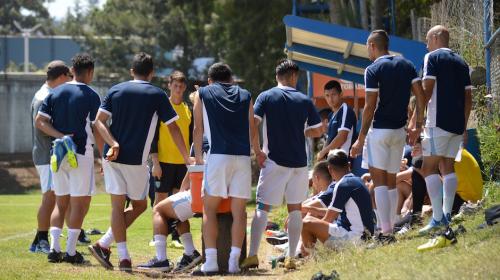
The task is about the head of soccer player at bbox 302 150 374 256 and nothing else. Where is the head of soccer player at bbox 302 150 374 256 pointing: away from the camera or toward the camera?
away from the camera

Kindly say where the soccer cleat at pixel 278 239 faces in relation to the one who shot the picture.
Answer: facing to the left of the viewer

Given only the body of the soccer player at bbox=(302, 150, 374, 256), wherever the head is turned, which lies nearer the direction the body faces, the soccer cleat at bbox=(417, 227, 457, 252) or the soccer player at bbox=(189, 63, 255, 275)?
the soccer player

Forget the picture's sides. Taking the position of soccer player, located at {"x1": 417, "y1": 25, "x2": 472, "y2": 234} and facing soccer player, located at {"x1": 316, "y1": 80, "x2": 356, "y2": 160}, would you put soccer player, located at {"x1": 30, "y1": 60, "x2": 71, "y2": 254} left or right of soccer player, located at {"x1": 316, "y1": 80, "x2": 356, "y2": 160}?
left

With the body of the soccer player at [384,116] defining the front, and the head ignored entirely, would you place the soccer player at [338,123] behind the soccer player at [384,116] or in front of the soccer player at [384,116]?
in front

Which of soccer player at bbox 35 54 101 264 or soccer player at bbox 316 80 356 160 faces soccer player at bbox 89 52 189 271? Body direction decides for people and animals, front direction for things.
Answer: soccer player at bbox 316 80 356 160

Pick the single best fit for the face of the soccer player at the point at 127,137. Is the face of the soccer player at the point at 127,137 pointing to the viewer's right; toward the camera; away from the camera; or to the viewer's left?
away from the camera

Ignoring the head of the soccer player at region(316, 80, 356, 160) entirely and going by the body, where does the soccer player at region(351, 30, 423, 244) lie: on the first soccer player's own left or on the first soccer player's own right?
on the first soccer player's own left

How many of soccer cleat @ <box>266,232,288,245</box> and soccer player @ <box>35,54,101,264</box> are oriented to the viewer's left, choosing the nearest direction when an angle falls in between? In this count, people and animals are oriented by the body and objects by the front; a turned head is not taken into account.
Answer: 1

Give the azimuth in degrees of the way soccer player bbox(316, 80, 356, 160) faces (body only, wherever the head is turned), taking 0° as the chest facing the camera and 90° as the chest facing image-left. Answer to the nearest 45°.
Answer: approximately 45°

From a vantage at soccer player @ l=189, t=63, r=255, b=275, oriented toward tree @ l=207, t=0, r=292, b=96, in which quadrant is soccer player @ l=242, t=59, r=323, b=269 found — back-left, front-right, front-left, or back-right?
front-right

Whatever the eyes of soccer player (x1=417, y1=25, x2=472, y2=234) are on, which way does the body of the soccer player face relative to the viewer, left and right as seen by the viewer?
facing away from the viewer and to the left of the viewer

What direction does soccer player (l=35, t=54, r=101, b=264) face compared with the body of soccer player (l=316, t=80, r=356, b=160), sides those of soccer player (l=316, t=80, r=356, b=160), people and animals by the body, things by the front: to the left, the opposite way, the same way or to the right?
the opposite way
